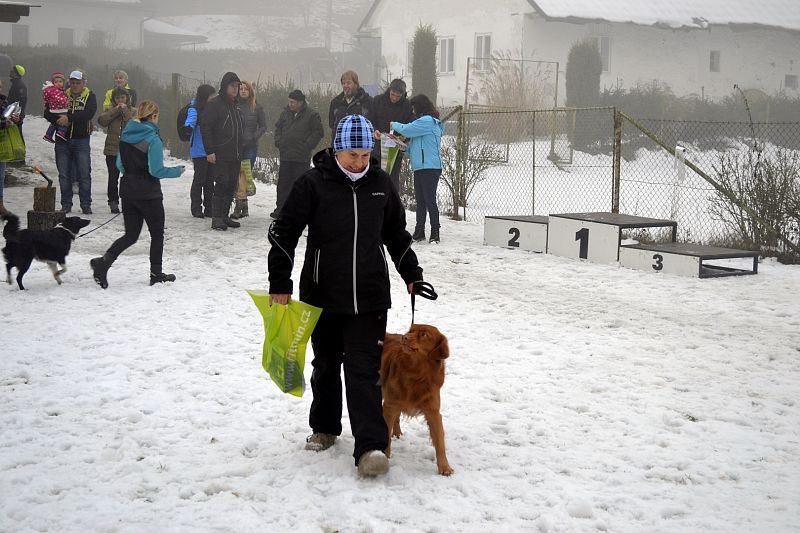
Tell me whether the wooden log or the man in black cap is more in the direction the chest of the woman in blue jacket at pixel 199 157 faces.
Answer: the man in black cap

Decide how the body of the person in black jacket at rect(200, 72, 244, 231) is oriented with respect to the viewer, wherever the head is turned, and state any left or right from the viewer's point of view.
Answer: facing the viewer and to the right of the viewer

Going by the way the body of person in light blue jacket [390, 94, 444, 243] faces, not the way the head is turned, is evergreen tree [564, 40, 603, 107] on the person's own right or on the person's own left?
on the person's own right

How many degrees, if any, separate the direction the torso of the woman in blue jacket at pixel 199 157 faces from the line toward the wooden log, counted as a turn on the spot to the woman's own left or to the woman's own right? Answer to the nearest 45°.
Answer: approximately 135° to the woman's own right

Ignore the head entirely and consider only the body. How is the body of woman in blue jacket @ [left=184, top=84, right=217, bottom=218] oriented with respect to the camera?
to the viewer's right

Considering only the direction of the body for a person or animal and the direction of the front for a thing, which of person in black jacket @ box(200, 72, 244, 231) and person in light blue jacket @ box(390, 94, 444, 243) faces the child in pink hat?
the person in light blue jacket

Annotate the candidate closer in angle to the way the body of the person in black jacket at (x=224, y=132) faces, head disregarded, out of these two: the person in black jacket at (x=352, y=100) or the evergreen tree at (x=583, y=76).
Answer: the person in black jacket

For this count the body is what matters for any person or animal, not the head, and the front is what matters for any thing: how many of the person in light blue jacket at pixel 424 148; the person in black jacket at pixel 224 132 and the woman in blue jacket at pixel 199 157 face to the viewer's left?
1

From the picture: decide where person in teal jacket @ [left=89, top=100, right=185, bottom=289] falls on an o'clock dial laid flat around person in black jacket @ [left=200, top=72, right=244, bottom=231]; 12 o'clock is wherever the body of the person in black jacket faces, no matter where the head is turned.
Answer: The person in teal jacket is roughly at 2 o'clock from the person in black jacket.

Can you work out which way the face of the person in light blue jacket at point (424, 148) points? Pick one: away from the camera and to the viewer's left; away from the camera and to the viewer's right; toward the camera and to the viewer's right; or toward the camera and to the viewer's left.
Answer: away from the camera and to the viewer's left
